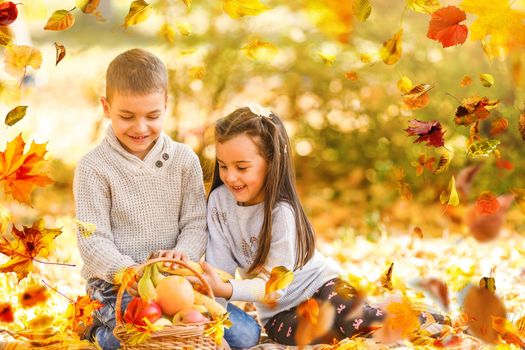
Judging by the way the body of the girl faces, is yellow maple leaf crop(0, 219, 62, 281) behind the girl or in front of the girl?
in front

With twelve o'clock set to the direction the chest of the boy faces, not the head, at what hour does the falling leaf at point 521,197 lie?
The falling leaf is roughly at 10 o'clock from the boy.

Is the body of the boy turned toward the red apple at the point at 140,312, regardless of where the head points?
yes

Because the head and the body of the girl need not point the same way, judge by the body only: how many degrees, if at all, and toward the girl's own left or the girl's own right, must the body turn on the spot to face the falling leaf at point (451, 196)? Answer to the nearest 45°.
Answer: approximately 90° to the girl's own left

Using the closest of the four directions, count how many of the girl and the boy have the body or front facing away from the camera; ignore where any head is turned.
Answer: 0

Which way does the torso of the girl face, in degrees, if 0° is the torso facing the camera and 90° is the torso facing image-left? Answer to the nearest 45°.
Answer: approximately 45°
